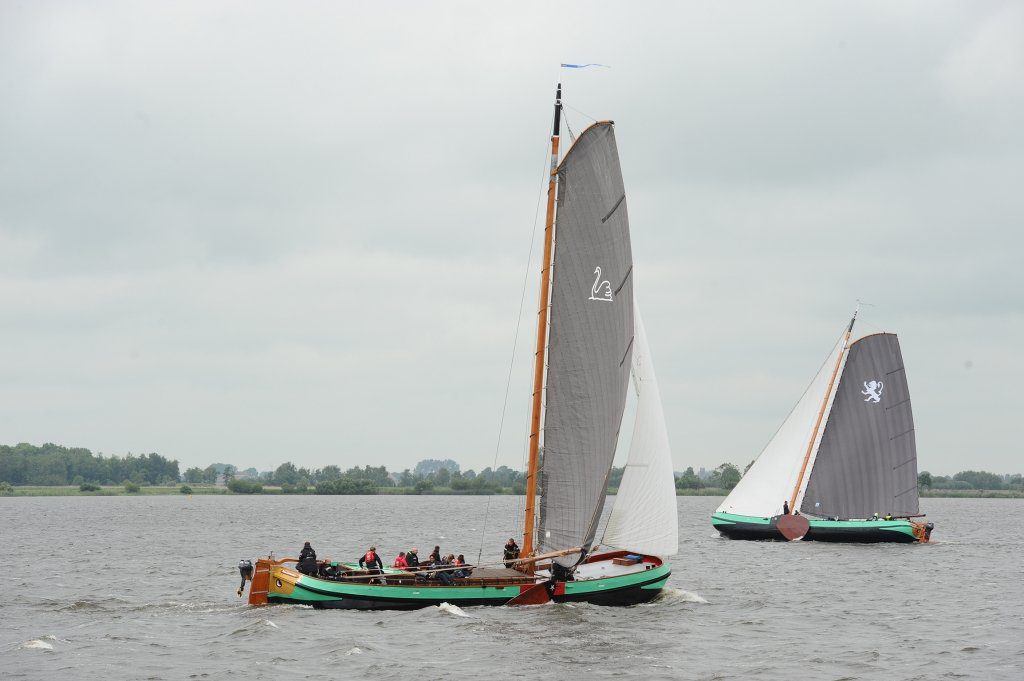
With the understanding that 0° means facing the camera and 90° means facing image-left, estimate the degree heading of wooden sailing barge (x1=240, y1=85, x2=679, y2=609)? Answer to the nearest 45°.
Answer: approximately 270°
